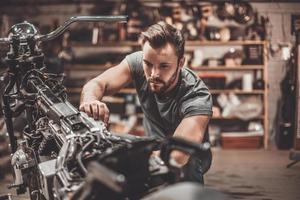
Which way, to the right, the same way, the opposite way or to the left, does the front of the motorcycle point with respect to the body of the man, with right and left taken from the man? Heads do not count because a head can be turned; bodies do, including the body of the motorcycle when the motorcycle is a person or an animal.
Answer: to the right

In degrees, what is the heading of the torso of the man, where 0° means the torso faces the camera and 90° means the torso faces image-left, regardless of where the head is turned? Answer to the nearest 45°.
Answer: approximately 45°

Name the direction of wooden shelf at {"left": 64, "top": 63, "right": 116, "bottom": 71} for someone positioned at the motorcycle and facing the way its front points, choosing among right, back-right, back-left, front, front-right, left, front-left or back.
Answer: front-right

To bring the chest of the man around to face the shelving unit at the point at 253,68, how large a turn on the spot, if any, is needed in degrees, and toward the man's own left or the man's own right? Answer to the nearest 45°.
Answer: approximately 135° to the man's own right

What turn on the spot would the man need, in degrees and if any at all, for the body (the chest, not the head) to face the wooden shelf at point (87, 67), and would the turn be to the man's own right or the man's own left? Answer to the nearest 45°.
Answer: approximately 135° to the man's own right

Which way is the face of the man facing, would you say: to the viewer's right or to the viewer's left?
to the viewer's left

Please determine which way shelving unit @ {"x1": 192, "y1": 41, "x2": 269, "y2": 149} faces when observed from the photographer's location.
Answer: facing the viewer

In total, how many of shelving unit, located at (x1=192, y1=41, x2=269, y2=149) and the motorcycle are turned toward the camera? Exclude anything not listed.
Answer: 1

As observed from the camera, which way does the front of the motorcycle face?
facing away from the viewer and to the left of the viewer

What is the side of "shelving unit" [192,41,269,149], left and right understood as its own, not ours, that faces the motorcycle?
front

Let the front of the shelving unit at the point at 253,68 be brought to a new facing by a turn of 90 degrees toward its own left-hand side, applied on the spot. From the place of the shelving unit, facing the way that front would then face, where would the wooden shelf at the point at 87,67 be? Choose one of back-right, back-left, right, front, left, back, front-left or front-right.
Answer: back
